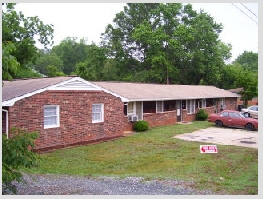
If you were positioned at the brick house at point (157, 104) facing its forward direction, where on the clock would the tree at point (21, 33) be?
The tree is roughly at 4 o'clock from the brick house.

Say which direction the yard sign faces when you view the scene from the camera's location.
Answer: facing the viewer

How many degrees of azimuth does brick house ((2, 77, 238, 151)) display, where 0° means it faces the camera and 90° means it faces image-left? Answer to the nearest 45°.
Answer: approximately 315°

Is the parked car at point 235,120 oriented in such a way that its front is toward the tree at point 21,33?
no

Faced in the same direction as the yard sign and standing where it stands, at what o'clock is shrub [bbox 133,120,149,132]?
The shrub is roughly at 5 o'clock from the yard sign.

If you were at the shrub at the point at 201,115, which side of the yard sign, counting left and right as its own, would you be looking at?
back

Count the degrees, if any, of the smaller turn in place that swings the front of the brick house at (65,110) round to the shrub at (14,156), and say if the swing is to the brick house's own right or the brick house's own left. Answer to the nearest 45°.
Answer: approximately 45° to the brick house's own right

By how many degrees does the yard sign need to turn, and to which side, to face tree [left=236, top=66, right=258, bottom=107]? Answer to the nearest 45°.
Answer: approximately 180°
